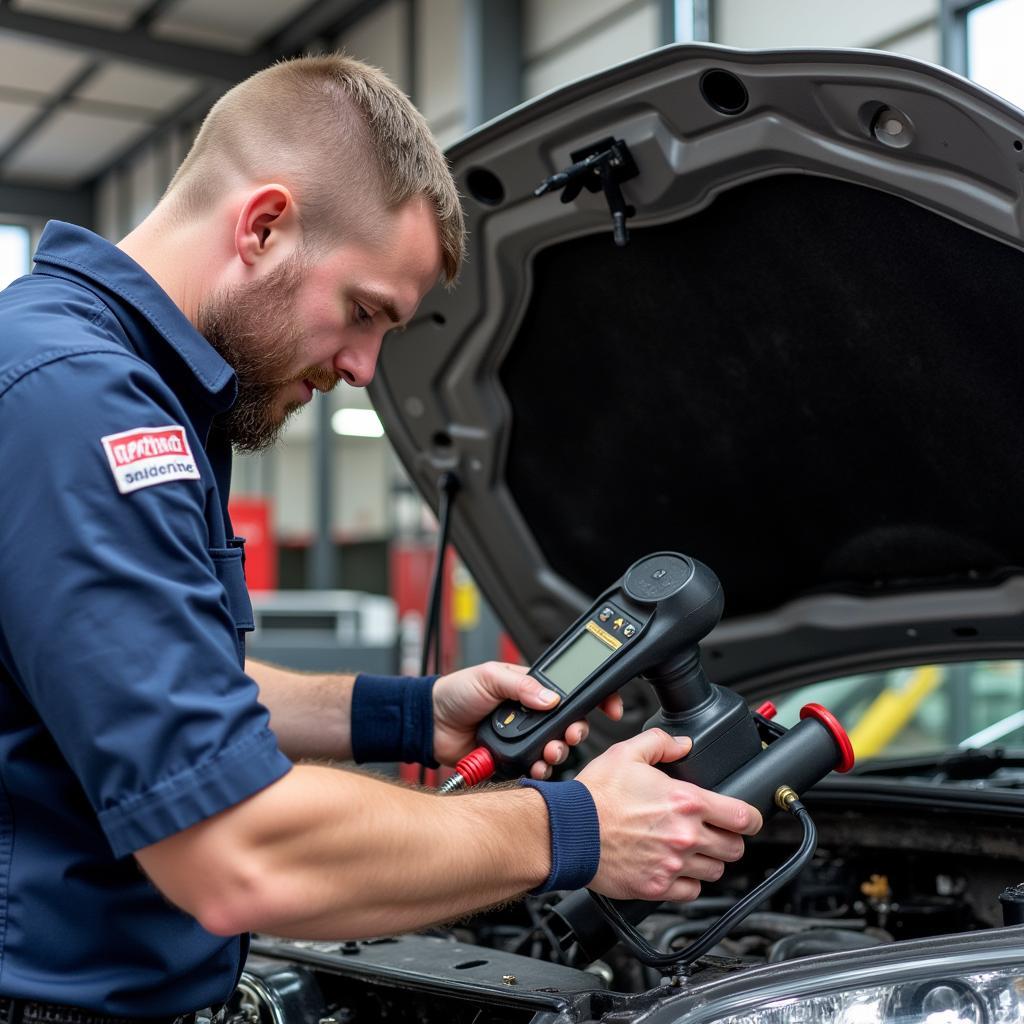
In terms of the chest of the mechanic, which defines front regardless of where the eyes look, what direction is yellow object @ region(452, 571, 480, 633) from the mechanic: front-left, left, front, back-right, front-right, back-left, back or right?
left

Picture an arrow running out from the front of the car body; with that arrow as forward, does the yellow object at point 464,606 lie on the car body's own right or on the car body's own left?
on the car body's own right

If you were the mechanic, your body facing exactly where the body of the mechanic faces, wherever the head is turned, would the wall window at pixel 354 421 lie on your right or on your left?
on your left

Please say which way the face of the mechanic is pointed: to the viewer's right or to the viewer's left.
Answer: to the viewer's right

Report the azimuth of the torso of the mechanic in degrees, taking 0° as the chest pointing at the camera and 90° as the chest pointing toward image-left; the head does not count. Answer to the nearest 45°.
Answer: approximately 270°

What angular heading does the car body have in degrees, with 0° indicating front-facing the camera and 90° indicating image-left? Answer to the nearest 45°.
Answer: approximately 45°
